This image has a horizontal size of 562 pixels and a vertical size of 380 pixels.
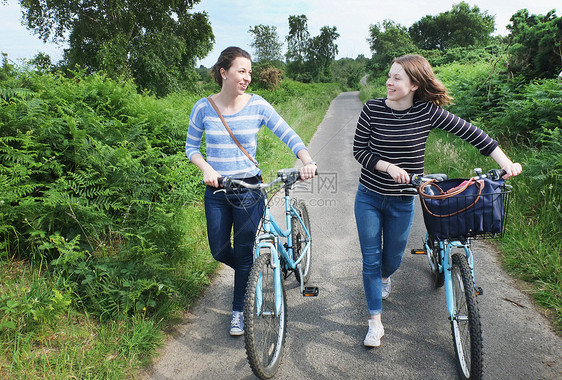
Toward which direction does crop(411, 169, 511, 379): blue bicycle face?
toward the camera

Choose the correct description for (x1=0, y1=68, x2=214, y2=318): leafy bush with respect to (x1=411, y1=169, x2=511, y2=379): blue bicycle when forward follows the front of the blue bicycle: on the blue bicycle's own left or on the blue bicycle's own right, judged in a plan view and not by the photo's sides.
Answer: on the blue bicycle's own right

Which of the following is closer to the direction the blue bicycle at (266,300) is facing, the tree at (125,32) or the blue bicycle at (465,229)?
the blue bicycle

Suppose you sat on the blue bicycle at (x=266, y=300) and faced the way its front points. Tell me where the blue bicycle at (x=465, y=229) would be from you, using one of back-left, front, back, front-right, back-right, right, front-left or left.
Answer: left

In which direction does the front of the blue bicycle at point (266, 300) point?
toward the camera

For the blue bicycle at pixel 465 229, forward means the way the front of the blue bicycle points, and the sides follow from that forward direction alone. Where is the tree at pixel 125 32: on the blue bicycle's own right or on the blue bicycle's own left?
on the blue bicycle's own right

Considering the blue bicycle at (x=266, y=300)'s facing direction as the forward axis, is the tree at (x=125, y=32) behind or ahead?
behind

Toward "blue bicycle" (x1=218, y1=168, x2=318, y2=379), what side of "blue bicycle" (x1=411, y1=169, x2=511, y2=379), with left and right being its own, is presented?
right

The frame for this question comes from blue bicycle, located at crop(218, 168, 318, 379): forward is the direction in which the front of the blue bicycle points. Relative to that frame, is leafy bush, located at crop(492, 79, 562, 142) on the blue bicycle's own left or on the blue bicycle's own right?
on the blue bicycle's own left

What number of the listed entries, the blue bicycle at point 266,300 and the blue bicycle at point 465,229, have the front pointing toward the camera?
2

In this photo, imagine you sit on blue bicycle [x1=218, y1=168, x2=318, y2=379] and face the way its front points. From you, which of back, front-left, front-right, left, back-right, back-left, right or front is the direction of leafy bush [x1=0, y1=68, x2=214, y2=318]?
back-right
